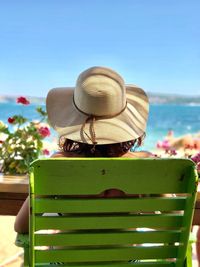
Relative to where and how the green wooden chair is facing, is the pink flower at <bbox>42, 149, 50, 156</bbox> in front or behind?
in front

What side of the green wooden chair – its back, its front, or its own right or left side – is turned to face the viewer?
back

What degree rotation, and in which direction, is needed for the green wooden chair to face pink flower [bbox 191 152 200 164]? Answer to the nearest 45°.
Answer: approximately 45° to its right

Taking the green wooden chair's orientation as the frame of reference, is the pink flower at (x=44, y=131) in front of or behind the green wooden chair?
in front
